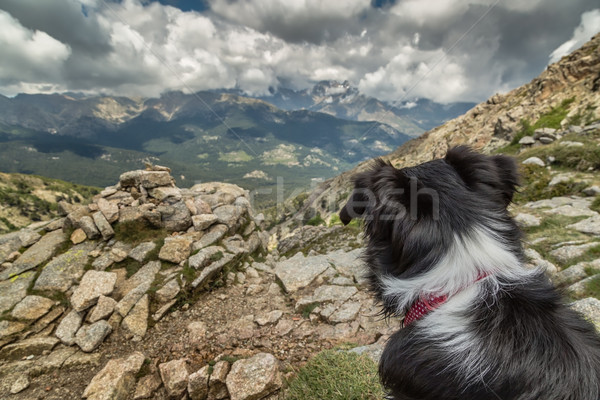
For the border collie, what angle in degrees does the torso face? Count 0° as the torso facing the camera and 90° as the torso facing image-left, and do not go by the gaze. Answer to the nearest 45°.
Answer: approximately 135°

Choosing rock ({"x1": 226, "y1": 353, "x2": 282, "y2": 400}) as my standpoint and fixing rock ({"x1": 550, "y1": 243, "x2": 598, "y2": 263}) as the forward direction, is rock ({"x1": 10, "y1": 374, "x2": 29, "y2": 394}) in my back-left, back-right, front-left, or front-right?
back-left

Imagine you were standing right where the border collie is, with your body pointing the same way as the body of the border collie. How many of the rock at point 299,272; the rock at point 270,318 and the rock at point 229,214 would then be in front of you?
3

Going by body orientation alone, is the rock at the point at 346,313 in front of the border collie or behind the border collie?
in front

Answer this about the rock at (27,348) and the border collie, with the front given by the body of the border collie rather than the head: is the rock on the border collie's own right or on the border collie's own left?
on the border collie's own left

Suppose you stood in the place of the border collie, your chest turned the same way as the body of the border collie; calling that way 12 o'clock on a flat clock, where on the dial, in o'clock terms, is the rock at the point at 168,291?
The rock is roughly at 11 o'clock from the border collie.

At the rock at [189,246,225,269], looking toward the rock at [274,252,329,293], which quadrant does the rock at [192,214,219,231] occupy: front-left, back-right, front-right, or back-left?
back-left

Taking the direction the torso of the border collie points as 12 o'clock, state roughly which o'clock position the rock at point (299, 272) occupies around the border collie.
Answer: The rock is roughly at 12 o'clock from the border collie.

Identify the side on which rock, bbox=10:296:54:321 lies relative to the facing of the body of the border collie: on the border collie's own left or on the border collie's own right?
on the border collie's own left

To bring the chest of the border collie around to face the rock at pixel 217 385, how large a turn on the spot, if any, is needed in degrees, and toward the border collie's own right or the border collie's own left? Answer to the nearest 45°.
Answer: approximately 45° to the border collie's own left

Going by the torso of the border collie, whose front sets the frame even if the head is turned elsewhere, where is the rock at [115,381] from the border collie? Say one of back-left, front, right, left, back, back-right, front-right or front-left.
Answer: front-left

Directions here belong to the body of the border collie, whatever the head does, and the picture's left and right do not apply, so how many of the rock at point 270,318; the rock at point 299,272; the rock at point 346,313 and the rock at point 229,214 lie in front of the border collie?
4

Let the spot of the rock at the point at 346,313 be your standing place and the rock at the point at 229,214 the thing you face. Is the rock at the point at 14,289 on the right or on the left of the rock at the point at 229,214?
left

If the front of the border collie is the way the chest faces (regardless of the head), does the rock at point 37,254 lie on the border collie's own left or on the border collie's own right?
on the border collie's own left

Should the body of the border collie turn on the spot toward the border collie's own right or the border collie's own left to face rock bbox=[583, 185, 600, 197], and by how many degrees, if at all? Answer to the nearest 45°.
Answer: approximately 45° to the border collie's own right
